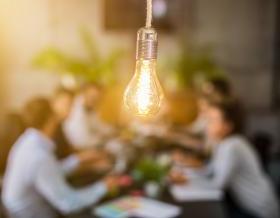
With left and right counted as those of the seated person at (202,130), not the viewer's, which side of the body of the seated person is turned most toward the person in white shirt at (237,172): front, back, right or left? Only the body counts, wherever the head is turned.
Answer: left

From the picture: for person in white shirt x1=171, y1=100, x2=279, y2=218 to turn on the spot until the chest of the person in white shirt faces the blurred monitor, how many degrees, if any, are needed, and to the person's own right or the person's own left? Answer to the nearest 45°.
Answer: approximately 45° to the person's own right

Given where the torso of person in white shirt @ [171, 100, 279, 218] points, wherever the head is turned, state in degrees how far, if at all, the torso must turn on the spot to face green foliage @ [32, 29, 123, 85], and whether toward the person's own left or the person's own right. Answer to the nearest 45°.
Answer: approximately 45° to the person's own right

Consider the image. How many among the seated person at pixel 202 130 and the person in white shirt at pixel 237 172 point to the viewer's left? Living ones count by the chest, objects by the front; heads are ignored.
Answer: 2

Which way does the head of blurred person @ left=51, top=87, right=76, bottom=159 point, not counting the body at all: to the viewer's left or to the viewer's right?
to the viewer's right

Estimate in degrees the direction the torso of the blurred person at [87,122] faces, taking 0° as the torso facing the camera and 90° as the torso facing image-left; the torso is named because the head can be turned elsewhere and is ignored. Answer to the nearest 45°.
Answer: approximately 315°

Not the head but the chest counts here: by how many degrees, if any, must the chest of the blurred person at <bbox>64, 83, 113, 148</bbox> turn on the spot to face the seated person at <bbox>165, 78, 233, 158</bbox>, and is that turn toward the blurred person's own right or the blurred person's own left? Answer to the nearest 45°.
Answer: approximately 45° to the blurred person's own left

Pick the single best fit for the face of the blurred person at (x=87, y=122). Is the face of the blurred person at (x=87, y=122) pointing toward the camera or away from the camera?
toward the camera

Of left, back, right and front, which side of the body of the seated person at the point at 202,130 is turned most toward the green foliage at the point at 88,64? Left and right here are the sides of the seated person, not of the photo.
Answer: front

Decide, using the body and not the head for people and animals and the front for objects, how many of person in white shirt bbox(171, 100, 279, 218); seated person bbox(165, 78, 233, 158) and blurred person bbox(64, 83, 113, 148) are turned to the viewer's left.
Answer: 2

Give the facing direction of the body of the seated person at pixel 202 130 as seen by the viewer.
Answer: to the viewer's left

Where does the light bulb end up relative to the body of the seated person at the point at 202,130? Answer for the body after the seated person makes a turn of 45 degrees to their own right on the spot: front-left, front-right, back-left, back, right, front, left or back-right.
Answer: back-left
